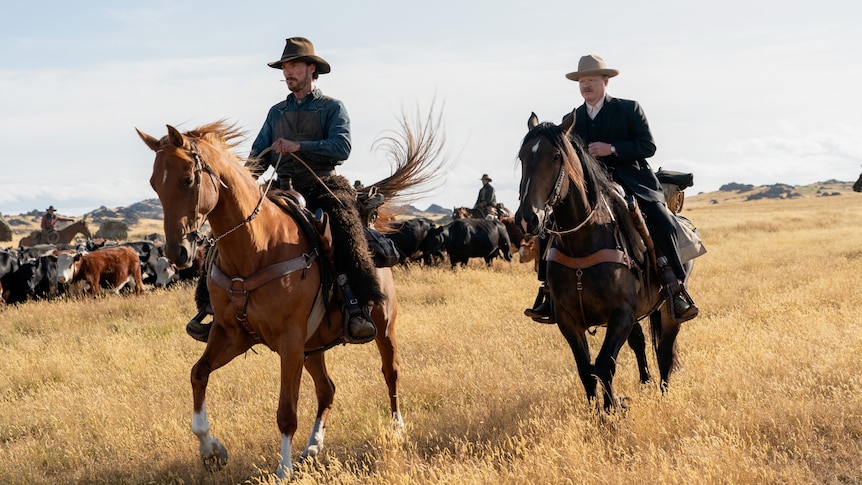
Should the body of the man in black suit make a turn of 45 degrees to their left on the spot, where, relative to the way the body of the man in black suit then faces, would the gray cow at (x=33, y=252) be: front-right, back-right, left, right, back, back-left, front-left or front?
back-right

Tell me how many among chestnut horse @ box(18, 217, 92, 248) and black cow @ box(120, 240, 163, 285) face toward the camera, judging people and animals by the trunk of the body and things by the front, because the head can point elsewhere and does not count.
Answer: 1

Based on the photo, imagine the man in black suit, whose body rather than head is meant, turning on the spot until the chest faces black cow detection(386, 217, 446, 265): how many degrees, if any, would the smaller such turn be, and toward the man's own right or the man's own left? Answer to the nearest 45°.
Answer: approximately 135° to the man's own right

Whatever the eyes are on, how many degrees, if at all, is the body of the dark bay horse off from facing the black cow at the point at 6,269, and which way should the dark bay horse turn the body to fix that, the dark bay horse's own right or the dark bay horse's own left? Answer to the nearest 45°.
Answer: approximately 90° to the dark bay horse's own right

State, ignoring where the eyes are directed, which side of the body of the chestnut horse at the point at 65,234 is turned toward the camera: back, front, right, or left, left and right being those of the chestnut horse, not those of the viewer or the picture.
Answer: right

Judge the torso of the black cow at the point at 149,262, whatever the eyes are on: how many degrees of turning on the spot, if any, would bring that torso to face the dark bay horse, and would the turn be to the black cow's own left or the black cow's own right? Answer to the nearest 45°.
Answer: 0° — it already faces it

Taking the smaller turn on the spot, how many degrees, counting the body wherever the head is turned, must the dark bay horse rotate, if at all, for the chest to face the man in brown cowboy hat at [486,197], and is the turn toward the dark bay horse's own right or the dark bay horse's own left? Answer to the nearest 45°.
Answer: approximately 135° to the dark bay horse's own right

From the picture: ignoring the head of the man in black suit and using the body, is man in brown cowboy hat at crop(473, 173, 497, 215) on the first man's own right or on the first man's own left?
on the first man's own right

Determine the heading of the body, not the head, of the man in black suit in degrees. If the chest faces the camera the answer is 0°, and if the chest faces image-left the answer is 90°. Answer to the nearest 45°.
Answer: approximately 45°

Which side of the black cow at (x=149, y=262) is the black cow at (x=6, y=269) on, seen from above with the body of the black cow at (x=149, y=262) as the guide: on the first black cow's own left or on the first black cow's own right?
on the first black cow's own right

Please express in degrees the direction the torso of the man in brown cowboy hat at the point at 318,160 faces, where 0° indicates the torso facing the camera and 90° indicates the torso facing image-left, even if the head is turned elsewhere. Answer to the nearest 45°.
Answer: approximately 45°

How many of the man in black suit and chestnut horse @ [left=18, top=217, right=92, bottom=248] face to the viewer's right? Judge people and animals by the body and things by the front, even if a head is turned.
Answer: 1
